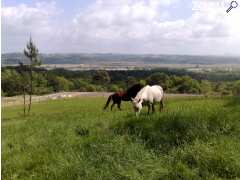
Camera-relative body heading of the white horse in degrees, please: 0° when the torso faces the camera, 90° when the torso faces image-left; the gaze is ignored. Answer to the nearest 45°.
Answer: approximately 45°

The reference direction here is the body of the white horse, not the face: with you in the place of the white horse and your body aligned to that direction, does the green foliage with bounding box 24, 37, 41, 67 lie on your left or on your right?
on your right
